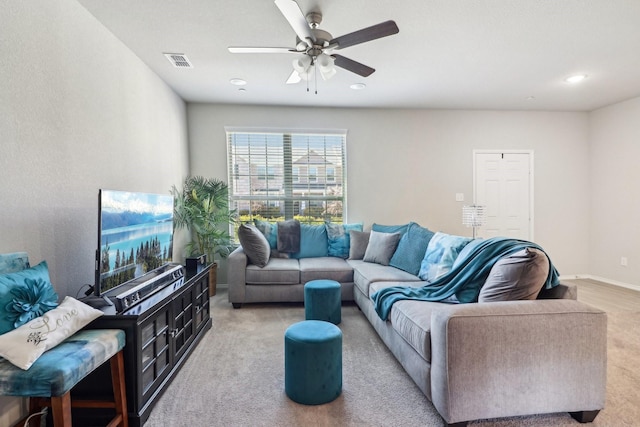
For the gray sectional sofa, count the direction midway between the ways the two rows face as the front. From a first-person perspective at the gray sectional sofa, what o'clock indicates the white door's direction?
The white door is roughly at 5 o'clock from the gray sectional sofa.

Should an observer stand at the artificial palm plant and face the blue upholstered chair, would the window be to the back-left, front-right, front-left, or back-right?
back-left

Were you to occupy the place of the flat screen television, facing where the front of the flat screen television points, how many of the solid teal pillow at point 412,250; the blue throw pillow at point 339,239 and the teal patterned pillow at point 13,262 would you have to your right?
1

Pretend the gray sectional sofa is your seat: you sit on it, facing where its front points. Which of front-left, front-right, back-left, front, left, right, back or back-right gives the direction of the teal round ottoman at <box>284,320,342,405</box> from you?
front-right

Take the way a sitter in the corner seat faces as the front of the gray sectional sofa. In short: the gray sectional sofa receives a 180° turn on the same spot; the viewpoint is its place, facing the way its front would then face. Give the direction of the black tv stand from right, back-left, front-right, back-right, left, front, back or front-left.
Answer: back-left

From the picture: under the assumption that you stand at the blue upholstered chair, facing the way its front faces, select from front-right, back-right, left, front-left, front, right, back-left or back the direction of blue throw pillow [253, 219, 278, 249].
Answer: left

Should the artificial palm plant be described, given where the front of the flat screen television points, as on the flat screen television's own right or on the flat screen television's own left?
on the flat screen television's own left

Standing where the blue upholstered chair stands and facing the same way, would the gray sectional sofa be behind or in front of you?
in front
